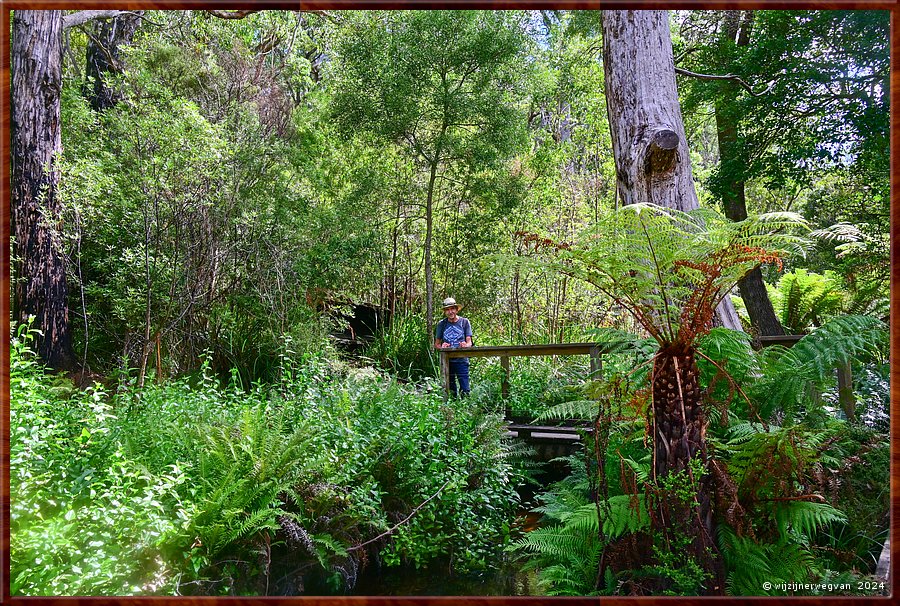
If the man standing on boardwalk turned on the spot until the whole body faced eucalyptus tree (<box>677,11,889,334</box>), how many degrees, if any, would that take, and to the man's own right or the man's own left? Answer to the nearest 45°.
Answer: approximately 45° to the man's own left

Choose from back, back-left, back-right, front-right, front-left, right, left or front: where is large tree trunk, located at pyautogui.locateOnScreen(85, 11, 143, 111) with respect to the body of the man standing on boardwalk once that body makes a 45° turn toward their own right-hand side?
front-right

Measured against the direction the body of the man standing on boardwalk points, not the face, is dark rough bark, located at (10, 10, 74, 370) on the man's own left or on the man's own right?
on the man's own right

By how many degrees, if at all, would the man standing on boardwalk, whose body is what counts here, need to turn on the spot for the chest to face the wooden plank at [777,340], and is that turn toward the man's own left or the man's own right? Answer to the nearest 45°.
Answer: approximately 45° to the man's own left

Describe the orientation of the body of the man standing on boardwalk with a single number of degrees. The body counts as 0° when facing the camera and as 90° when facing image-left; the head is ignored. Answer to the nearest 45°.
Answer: approximately 0°

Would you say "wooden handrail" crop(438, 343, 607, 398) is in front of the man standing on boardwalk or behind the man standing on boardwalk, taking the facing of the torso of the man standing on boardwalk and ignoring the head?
in front
